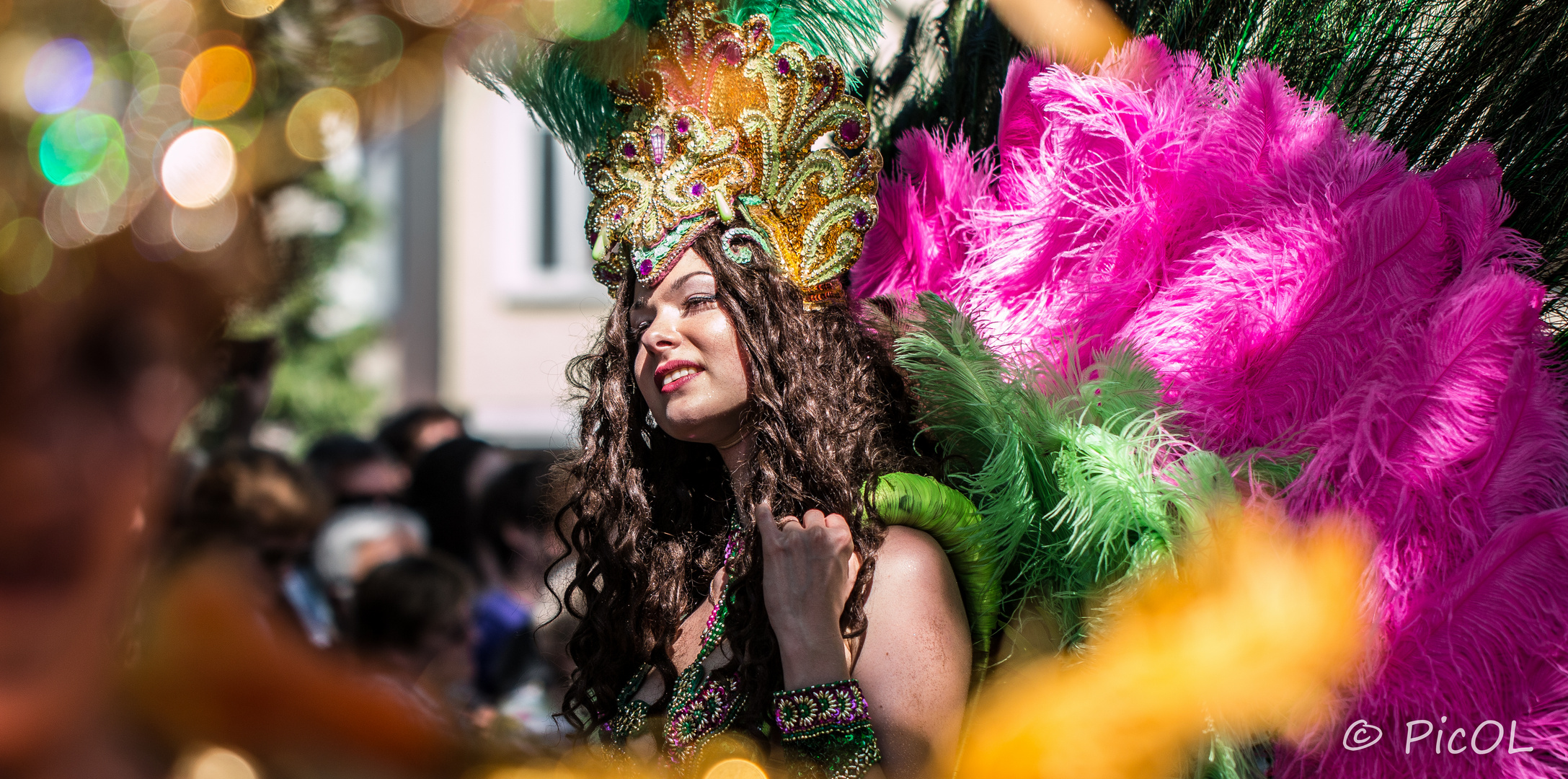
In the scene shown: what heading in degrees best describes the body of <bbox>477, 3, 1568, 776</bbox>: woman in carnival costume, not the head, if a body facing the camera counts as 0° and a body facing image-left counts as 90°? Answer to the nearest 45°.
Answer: approximately 45°

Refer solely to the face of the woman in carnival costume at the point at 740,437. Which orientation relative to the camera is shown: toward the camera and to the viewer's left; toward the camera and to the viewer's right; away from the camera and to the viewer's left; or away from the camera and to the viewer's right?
toward the camera and to the viewer's left

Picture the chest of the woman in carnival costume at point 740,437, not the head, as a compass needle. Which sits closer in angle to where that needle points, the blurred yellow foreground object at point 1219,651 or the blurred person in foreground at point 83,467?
the blurred person in foreground
